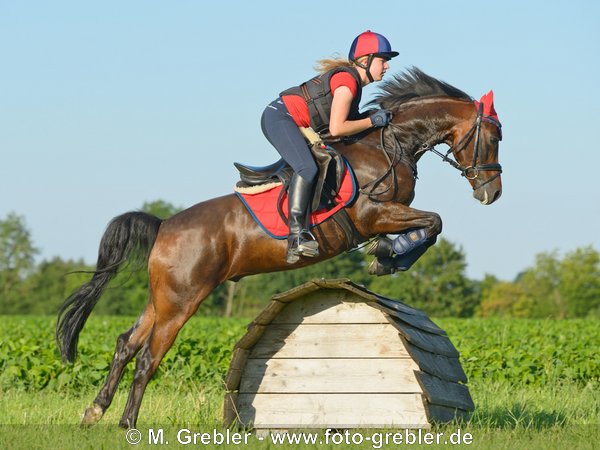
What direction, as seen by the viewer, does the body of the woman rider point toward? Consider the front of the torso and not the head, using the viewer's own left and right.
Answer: facing to the right of the viewer

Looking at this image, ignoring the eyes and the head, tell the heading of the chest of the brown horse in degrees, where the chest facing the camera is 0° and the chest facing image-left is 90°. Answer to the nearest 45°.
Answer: approximately 270°

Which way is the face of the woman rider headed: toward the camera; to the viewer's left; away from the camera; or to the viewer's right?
to the viewer's right
